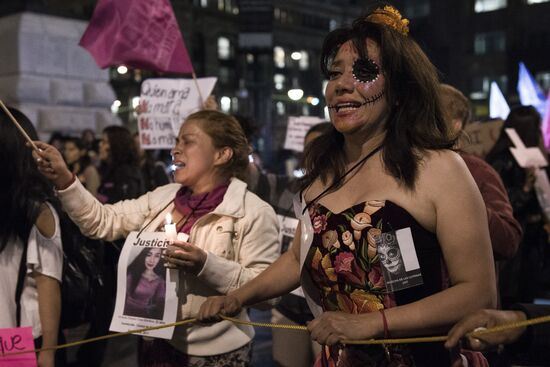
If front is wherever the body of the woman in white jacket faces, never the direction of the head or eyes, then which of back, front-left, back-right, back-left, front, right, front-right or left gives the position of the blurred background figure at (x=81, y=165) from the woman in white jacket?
back-right

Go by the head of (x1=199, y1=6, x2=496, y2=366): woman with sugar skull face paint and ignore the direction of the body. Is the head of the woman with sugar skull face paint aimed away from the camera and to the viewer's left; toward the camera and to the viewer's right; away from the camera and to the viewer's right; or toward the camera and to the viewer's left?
toward the camera and to the viewer's left

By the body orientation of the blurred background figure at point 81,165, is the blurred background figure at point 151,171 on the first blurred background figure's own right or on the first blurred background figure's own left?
on the first blurred background figure's own left

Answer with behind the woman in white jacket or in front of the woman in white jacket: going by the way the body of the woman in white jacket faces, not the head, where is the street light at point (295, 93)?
behind

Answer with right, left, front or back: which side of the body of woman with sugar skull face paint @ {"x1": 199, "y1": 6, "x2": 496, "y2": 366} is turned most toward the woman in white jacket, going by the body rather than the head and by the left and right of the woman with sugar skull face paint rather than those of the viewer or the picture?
right

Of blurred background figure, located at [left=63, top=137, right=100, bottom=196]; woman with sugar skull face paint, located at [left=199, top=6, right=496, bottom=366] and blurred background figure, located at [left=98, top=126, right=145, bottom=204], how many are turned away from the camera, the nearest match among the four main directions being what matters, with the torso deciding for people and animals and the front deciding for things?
0

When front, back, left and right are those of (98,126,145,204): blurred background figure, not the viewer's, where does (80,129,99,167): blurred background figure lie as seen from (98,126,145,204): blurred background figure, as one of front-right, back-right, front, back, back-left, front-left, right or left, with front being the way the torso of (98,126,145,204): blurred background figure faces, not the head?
right

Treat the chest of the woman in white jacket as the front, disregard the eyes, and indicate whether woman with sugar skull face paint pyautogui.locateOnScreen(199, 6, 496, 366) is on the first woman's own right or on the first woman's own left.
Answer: on the first woman's own left

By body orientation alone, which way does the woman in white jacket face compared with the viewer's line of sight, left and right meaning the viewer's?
facing the viewer and to the left of the viewer

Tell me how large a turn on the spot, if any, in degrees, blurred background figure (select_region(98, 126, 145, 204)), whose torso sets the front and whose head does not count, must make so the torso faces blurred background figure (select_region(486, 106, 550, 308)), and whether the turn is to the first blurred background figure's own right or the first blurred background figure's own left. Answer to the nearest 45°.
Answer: approximately 135° to the first blurred background figure's own left
